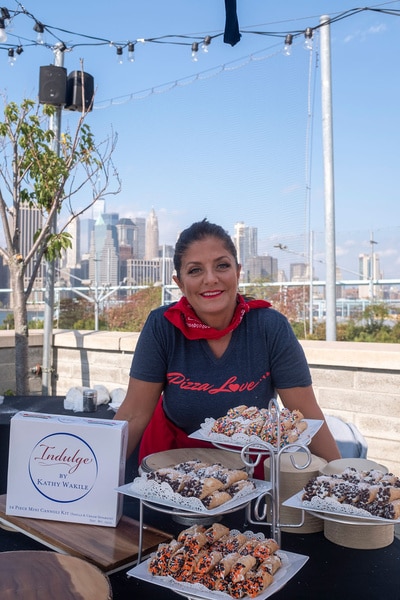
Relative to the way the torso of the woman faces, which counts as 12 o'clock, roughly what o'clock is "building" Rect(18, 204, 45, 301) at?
The building is roughly at 5 o'clock from the woman.

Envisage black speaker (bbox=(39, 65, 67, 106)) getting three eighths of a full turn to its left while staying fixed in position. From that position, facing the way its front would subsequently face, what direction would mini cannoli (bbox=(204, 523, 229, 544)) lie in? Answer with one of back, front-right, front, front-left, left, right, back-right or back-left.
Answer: back-right

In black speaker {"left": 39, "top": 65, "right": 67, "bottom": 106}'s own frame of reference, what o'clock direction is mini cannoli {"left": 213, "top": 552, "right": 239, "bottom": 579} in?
The mini cannoli is roughly at 12 o'clock from the black speaker.

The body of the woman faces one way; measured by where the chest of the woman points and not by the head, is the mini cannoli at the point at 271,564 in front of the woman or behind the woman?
in front

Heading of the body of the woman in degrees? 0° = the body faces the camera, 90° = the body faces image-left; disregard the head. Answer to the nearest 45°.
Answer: approximately 0°

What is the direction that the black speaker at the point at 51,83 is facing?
toward the camera

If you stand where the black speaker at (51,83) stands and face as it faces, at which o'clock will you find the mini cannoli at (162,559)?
The mini cannoli is roughly at 12 o'clock from the black speaker.

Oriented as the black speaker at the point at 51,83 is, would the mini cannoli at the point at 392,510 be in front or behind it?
in front

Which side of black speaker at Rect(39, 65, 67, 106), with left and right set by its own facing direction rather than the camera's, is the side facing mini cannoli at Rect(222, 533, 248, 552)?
front

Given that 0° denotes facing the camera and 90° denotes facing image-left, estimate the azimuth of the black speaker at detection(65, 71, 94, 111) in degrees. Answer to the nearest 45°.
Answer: approximately 315°

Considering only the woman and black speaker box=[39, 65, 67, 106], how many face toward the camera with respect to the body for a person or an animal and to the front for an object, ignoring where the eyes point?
2

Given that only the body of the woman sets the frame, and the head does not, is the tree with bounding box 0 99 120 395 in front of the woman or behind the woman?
behind
